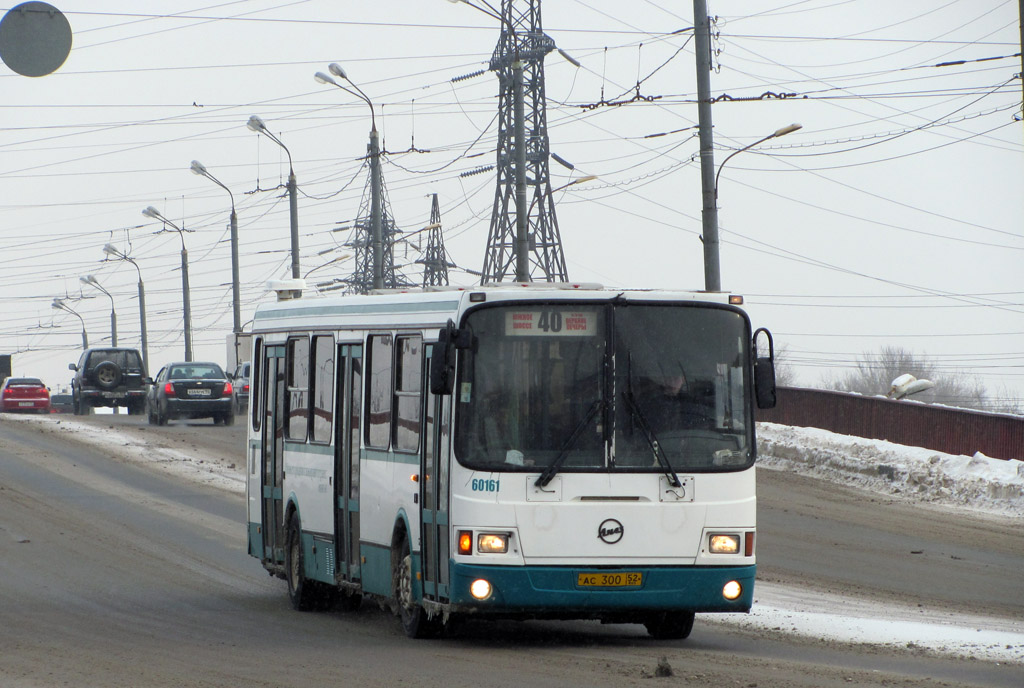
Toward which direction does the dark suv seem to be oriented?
away from the camera

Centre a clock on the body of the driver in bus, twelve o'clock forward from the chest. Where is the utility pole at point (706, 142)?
The utility pole is roughly at 6 o'clock from the driver in bus.

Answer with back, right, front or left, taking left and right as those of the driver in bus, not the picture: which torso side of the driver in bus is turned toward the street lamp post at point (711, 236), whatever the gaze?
back

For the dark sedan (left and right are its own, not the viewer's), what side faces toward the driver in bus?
back

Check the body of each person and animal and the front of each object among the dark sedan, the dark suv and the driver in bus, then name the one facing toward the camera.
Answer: the driver in bus

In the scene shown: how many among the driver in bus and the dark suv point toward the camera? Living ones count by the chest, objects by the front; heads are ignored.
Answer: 1

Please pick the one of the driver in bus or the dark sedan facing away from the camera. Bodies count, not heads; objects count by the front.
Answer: the dark sedan

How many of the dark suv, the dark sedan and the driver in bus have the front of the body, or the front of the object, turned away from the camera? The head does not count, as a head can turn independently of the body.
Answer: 2

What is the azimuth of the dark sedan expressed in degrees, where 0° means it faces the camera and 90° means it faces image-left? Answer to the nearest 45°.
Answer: approximately 180°

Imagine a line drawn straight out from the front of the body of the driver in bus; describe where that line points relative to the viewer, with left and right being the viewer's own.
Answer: facing the viewer

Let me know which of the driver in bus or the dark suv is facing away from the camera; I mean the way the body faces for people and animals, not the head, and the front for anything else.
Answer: the dark suv

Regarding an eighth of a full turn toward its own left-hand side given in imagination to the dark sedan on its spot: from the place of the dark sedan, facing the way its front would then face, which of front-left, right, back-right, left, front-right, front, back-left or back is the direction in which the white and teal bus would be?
back-left

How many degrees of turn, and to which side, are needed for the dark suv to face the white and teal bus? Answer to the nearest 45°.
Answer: approximately 180°

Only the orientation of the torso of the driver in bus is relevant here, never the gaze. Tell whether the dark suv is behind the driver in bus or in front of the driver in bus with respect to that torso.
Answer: behind
